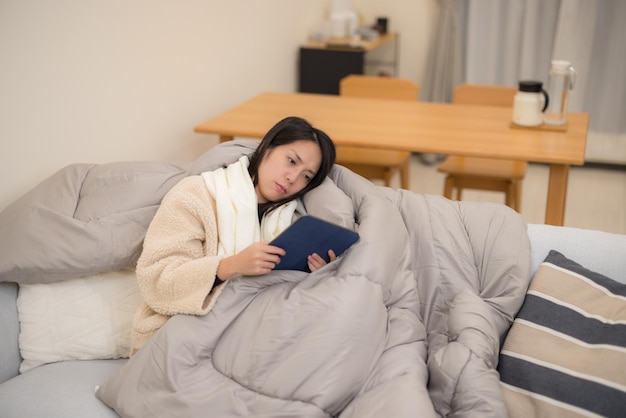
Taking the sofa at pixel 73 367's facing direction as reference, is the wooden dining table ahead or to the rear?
to the rear

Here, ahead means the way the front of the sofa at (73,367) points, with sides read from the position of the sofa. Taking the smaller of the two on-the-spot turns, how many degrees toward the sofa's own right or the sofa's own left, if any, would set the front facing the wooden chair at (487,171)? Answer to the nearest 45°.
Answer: approximately 135° to the sofa's own left

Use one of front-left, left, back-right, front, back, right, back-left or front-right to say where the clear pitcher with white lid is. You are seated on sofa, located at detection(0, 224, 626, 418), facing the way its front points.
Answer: back-left

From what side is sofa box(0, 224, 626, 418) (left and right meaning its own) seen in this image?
front

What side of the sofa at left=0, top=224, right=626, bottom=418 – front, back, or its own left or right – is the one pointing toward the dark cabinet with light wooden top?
back

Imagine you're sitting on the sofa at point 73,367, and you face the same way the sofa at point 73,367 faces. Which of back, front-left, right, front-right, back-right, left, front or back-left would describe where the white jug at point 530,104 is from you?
back-left

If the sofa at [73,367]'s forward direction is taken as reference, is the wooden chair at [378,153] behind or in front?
behind

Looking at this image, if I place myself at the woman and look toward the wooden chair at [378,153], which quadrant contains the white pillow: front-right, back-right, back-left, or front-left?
back-left
